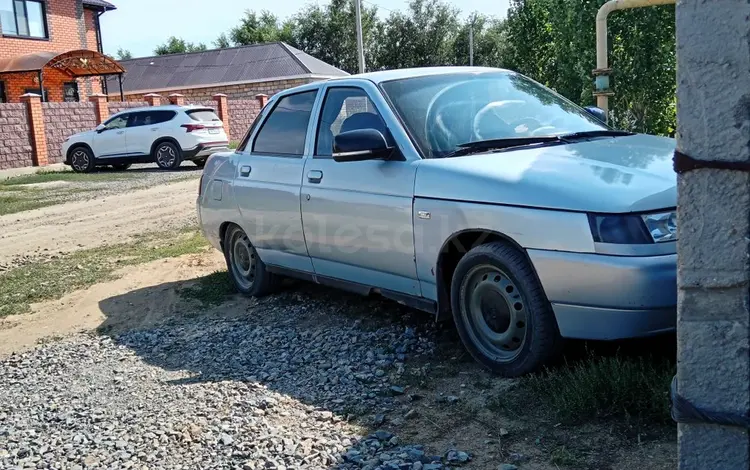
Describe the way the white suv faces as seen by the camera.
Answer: facing away from the viewer and to the left of the viewer

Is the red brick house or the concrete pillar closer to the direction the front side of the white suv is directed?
the red brick house

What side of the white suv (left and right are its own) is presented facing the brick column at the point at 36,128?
front

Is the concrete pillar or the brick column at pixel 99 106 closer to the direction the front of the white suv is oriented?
the brick column

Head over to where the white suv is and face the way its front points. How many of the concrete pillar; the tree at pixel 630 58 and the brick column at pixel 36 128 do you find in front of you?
1

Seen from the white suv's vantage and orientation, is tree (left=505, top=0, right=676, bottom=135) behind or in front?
behind

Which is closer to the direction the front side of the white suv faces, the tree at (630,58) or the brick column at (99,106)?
the brick column

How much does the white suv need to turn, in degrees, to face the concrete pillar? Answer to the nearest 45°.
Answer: approximately 135° to its left

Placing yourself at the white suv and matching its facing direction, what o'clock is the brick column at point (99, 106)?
The brick column is roughly at 1 o'clock from the white suv.

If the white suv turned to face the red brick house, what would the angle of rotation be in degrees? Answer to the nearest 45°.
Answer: approximately 45° to its right
